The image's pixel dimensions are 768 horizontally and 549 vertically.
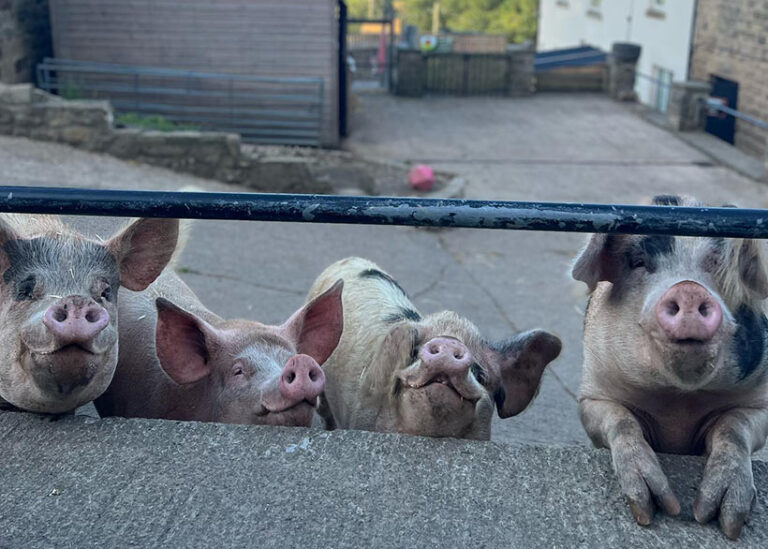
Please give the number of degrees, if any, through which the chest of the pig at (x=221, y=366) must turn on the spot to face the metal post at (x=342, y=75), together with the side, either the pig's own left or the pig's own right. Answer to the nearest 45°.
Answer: approximately 135° to the pig's own left

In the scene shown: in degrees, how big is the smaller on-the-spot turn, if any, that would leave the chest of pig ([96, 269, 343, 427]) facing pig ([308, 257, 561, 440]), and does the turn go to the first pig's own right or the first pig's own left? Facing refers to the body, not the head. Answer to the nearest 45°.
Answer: approximately 45° to the first pig's own left

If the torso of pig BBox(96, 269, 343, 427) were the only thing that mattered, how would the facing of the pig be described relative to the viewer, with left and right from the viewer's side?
facing the viewer and to the right of the viewer

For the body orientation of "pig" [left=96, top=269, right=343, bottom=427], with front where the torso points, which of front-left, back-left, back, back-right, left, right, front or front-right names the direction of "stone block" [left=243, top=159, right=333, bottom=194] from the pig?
back-left

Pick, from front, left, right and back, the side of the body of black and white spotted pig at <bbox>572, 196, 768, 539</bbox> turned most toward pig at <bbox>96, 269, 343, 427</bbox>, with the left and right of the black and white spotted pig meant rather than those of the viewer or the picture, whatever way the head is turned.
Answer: right

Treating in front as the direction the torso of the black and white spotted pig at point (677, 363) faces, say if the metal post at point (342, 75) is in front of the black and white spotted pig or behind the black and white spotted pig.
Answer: behind

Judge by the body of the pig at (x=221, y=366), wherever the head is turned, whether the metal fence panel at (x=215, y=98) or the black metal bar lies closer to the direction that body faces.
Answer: the black metal bar

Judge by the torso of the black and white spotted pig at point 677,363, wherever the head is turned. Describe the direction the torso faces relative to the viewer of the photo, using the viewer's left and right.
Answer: facing the viewer

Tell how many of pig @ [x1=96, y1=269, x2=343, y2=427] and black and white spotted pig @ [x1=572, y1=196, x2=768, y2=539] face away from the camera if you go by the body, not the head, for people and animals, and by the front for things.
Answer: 0

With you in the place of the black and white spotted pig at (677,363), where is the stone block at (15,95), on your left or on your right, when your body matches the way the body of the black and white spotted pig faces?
on your right
